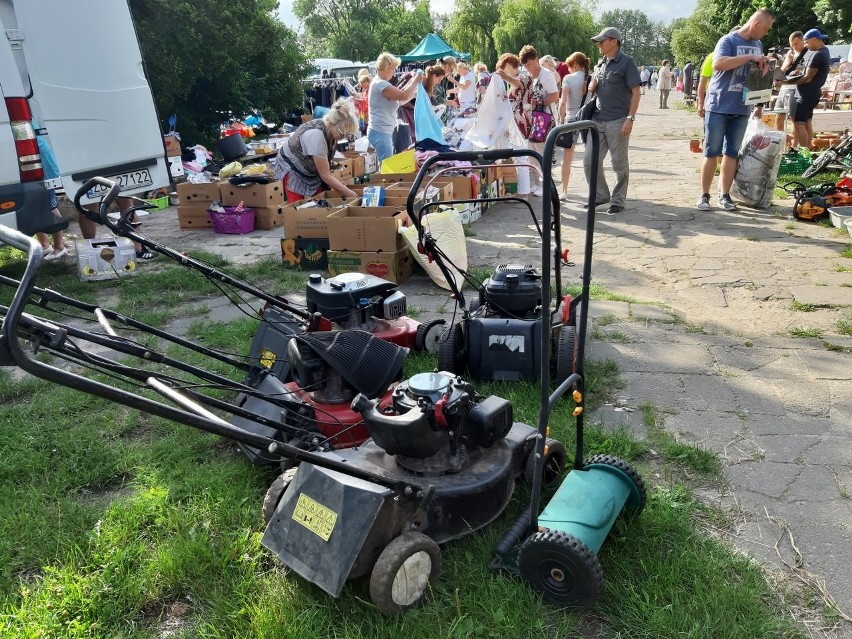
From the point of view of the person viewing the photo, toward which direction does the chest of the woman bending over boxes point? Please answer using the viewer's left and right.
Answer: facing to the right of the viewer

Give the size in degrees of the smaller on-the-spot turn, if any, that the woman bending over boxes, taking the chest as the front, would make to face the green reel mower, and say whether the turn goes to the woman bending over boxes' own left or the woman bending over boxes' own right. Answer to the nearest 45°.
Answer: approximately 90° to the woman bending over boxes' own right

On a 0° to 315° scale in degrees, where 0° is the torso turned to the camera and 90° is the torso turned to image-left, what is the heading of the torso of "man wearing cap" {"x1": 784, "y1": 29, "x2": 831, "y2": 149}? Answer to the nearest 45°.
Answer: approximately 90°

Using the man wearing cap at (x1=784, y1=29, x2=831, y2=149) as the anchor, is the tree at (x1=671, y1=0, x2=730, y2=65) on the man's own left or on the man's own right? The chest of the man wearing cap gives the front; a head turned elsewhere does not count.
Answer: on the man's own right
